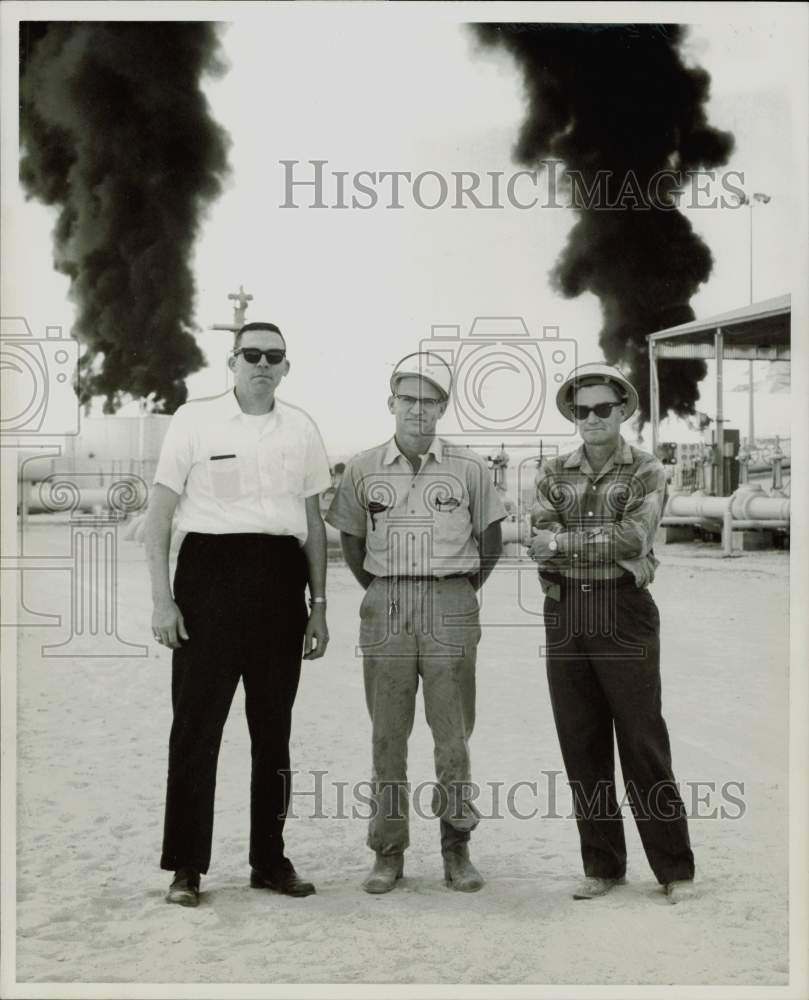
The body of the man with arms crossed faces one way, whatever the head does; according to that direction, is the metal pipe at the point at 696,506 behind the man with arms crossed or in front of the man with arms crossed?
behind

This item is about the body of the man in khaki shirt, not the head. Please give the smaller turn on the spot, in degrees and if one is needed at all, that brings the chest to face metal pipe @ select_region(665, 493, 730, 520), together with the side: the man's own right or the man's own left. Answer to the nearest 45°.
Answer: approximately 135° to the man's own left

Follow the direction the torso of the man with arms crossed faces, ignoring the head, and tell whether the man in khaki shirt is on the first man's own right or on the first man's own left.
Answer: on the first man's own right

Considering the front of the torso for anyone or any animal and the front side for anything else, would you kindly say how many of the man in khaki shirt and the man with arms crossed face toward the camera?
2

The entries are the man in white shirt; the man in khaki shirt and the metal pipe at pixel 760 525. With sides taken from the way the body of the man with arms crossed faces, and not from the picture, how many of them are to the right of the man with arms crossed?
2

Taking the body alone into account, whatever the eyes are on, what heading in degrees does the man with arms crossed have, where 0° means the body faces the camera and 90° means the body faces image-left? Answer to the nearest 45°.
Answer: approximately 0°

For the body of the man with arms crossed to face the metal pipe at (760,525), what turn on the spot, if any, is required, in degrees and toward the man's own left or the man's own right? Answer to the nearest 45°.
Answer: approximately 135° to the man's own left

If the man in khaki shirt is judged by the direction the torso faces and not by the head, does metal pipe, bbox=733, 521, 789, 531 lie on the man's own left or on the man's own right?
on the man's own left
